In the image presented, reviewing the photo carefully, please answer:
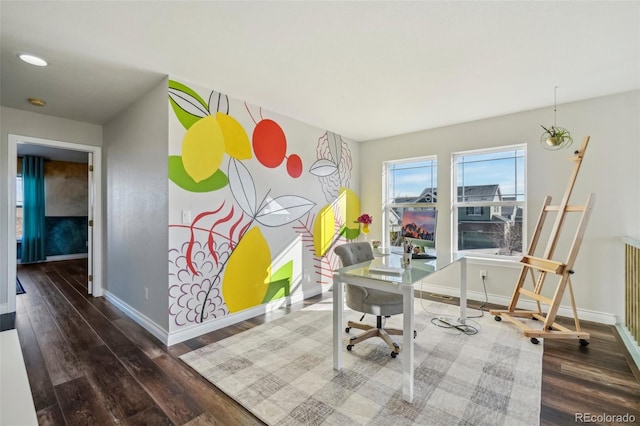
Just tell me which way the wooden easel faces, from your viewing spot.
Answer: facing the viewer and to the left of the viewer

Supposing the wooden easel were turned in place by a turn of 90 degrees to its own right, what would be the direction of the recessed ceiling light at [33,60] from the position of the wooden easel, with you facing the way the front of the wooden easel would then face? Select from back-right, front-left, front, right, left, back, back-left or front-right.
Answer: left

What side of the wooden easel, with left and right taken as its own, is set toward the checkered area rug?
front

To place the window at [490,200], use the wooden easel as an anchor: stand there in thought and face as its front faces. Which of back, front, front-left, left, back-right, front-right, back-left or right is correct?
right

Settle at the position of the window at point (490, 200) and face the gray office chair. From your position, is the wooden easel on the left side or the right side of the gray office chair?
left

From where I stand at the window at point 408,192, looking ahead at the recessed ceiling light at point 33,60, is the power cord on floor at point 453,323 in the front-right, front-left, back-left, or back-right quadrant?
front-left

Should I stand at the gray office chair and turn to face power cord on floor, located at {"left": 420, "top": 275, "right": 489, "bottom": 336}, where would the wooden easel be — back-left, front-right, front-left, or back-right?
front-right

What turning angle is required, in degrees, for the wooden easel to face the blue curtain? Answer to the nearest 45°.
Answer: approximately 45° to its right

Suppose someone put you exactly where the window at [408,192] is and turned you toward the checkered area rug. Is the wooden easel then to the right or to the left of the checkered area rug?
left
